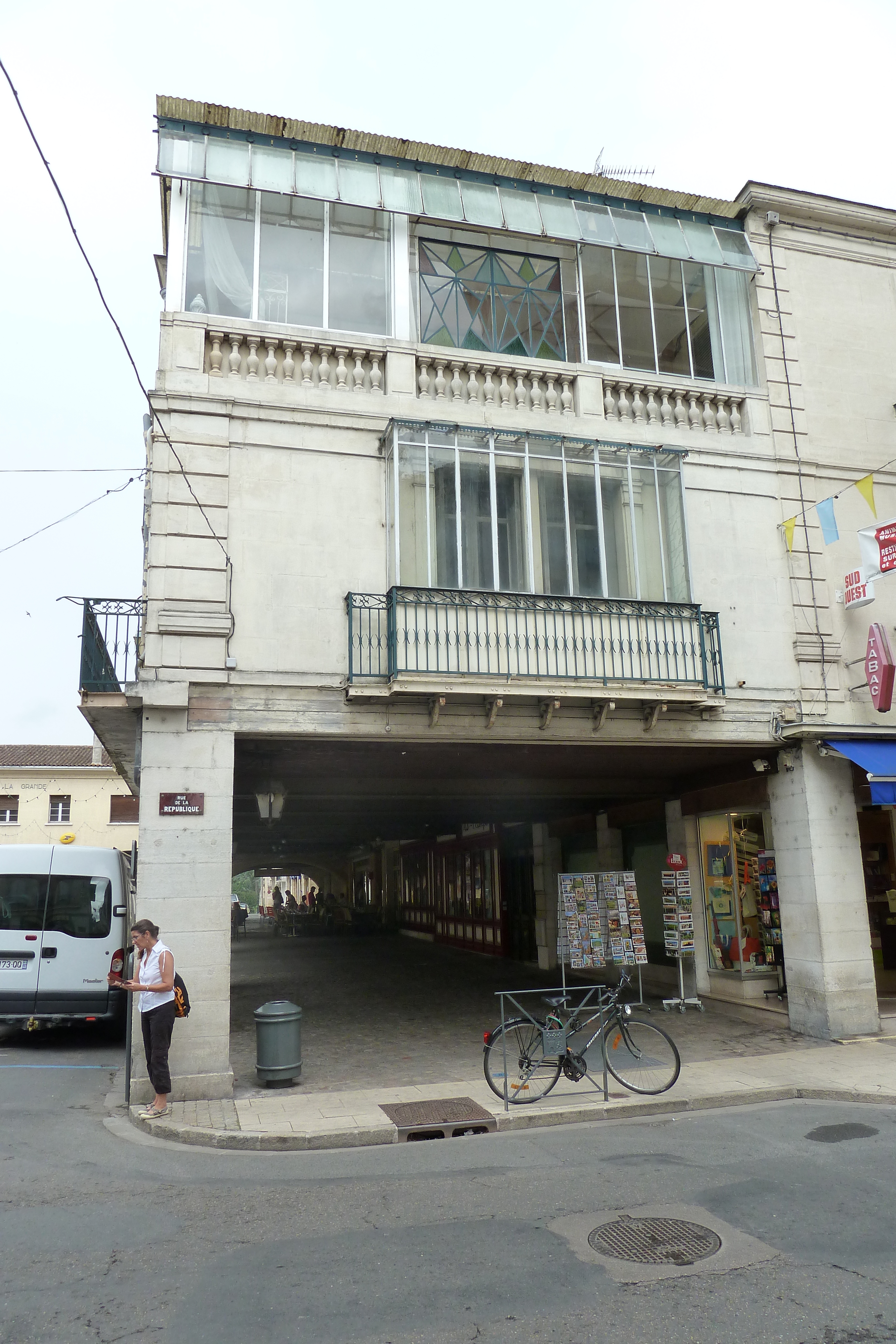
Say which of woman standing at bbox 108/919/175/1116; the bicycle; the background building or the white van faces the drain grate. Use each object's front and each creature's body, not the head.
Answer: the background building

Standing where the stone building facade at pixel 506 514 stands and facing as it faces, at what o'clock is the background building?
The background building is roughly at 5 o'clock from the stone building facade.

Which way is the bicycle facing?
to the viewer's right

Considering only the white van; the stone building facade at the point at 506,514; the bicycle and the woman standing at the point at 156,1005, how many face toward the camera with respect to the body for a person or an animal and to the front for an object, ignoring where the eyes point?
1

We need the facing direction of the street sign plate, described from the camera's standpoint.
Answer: facing the viewer

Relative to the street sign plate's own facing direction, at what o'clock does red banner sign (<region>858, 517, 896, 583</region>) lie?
The red banner sign is roughly at 9 o'clock from the street sign plate.

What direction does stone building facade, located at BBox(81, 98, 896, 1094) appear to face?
toward the camera

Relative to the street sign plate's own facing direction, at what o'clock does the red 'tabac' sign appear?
The red 'tabac' sign is roughly at 9 o'clock from the street sign plate.

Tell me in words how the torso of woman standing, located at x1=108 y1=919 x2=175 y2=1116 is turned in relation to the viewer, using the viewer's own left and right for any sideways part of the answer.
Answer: facing to the left of the viewer

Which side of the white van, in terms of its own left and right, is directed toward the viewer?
back

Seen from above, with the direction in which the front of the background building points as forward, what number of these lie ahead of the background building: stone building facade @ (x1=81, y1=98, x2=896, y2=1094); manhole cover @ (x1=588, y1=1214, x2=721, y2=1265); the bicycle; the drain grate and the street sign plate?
5

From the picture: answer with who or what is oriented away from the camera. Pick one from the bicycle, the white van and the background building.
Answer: the white van

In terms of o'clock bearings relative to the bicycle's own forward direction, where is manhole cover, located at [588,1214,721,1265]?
The manhole cover is roughly at 3 o'clock from the bicycle.

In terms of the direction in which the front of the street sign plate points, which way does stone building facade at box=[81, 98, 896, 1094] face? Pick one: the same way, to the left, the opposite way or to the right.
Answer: the same way

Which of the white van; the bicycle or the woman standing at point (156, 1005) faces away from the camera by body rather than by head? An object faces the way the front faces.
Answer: the white van

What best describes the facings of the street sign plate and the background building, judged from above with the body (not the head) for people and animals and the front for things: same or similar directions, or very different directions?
same or similar directions

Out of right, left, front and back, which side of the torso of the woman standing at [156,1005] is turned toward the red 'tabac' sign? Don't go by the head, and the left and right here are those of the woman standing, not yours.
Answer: back

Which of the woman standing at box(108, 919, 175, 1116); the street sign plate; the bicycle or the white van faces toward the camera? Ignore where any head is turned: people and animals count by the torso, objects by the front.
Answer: the street sign plate
